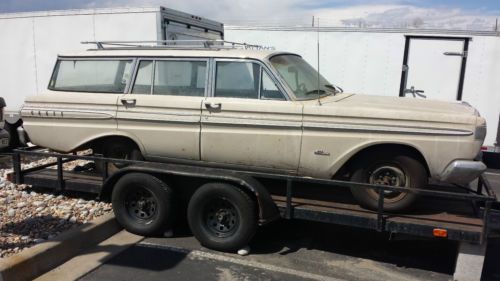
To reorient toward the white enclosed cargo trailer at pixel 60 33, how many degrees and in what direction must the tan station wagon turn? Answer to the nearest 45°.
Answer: approximately 135° to its left

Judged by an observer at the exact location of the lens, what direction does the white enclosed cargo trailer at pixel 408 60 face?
facing to the right of the viewer

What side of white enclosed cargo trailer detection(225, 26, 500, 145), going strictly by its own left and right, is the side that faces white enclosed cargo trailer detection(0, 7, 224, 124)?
back

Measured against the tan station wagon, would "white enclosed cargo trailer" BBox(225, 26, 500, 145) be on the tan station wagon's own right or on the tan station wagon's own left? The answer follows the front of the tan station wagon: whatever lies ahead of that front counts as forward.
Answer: on the tan station wagon's own left

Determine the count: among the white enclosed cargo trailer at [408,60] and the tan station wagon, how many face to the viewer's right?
2

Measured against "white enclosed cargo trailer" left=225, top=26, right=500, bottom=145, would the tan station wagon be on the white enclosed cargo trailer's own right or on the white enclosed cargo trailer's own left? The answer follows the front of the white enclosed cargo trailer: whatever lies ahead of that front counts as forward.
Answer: on the white enclosed cargo trailer's own right

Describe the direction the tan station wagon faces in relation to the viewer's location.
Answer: facing to the right of the viewer
